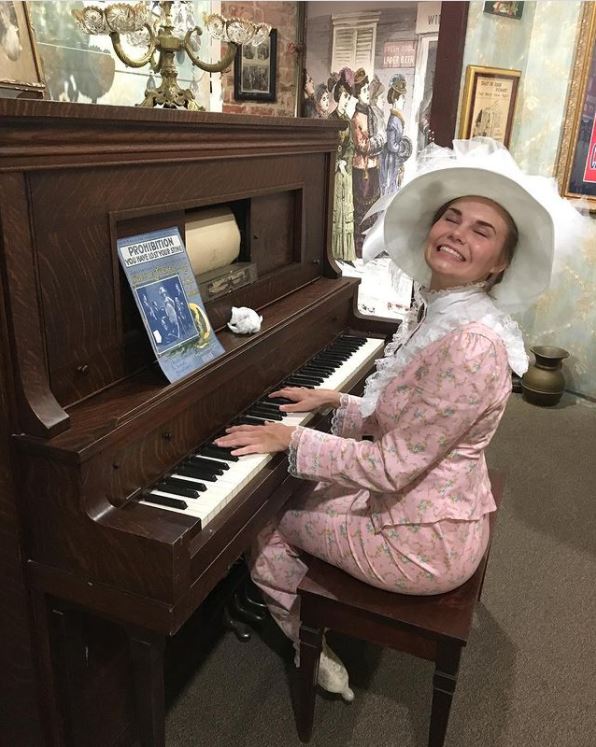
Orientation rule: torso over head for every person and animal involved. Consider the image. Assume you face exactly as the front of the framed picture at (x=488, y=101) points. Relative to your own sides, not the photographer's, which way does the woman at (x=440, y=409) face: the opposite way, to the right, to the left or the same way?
to the right

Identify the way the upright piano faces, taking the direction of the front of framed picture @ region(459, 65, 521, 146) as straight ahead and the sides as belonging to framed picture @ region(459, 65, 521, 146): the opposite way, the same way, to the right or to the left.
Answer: to the left

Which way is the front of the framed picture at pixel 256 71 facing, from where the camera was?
facing the viewer

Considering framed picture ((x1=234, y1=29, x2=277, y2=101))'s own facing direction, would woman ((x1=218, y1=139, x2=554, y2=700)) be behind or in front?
in front

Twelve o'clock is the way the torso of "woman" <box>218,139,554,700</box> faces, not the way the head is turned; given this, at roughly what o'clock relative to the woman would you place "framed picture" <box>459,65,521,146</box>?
The framed picture is roughly at 3 o'clock from the woman.

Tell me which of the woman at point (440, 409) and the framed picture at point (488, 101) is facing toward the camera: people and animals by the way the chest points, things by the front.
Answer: the framed picture

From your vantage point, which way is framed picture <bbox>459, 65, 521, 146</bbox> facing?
toward the camera

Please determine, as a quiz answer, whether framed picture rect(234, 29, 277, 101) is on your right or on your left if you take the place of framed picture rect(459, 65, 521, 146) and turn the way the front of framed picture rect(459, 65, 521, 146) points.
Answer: on your right

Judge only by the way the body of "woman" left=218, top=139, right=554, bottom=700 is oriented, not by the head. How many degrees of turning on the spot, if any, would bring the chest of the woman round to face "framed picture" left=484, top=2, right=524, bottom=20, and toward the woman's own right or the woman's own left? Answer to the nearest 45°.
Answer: approximately 90° to the woman's own right

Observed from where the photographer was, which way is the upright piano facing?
facing the viewer and to the right of the viewer

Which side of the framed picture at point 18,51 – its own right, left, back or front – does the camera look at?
front

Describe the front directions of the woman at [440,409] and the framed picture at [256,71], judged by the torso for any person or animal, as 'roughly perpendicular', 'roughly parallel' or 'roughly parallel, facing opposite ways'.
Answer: roughly perpendicular

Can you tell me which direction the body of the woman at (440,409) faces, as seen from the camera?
to the viewer's left
